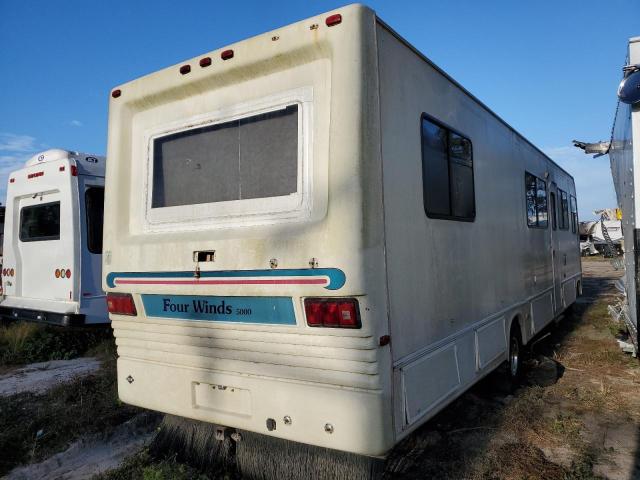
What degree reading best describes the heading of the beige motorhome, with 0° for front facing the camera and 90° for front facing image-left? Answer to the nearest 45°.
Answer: approximately 225°

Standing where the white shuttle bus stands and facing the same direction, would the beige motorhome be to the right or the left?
on its right

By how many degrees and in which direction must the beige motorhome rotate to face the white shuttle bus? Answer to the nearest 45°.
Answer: approximately 90° to its left

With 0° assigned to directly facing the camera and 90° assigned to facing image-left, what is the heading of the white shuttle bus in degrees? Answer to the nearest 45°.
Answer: approximately 225°
